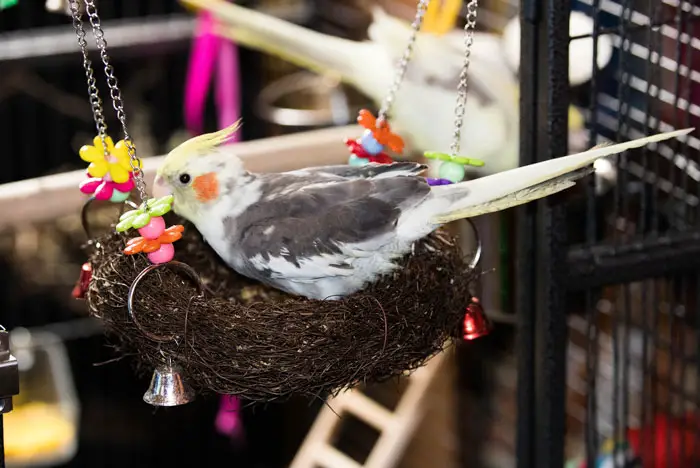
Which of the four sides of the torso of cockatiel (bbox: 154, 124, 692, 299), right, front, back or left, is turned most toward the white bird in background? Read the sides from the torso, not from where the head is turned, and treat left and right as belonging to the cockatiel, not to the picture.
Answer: right

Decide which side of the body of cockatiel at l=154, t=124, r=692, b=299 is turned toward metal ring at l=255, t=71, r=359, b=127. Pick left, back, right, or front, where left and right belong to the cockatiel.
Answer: right

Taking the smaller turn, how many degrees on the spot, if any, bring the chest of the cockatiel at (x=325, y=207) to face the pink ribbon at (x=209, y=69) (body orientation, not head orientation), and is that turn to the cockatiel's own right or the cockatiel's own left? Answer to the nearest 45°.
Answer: approximately 90° to the cockatiel's own right

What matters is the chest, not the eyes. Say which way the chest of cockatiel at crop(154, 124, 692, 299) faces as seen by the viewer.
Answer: to the viewer's left
